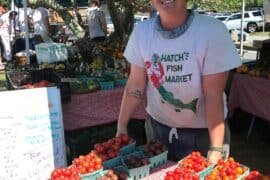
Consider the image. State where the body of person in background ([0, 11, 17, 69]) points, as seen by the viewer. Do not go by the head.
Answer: to the viewer's right

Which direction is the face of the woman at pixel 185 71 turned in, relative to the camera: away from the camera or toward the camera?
toward the camera

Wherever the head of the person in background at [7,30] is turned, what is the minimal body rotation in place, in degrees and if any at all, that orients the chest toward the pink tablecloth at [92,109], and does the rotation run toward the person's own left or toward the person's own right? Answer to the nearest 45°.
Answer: approximately 90° to the person's own right
